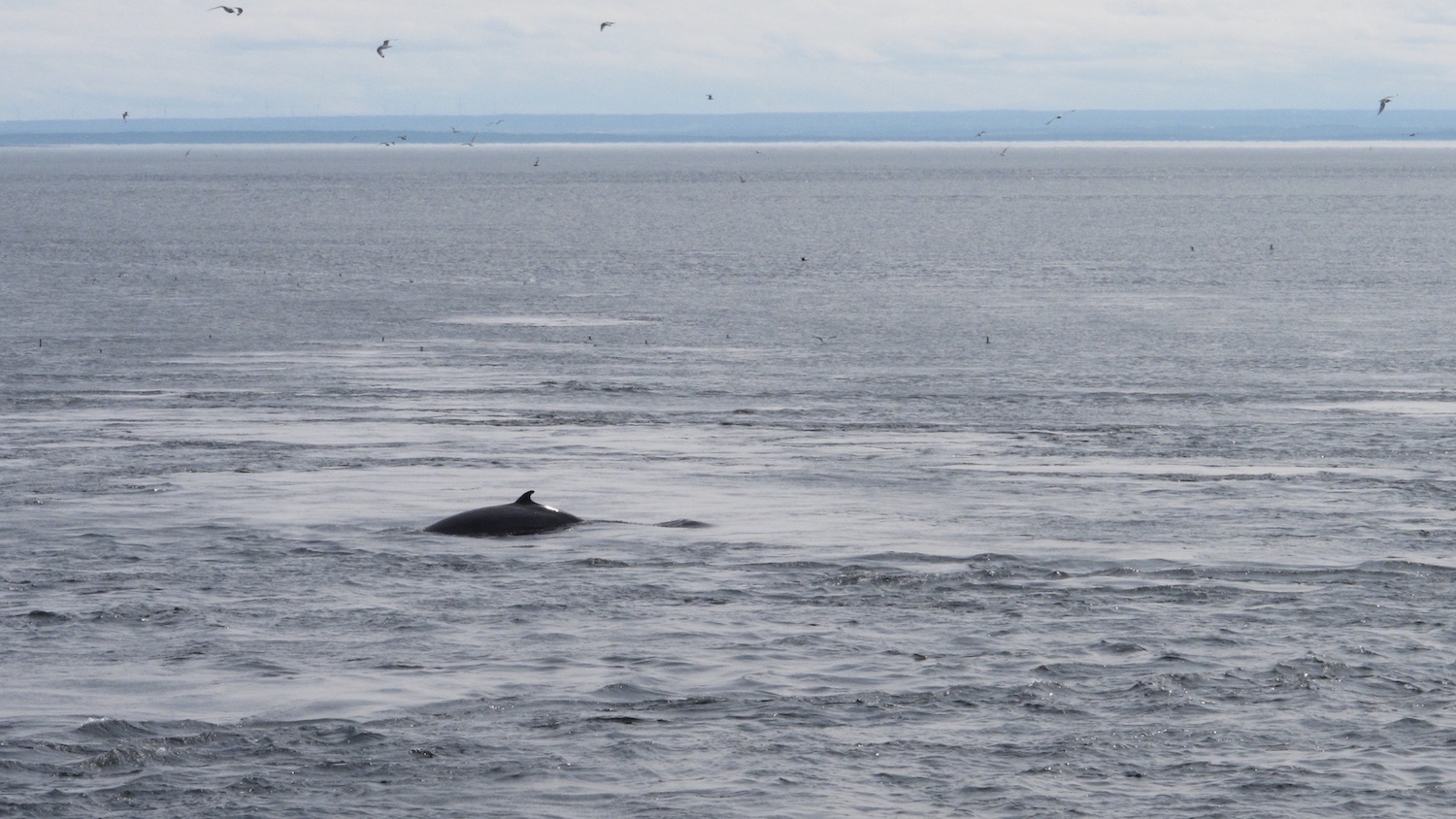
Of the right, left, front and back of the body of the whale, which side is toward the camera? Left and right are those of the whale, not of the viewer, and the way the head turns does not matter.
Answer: left
